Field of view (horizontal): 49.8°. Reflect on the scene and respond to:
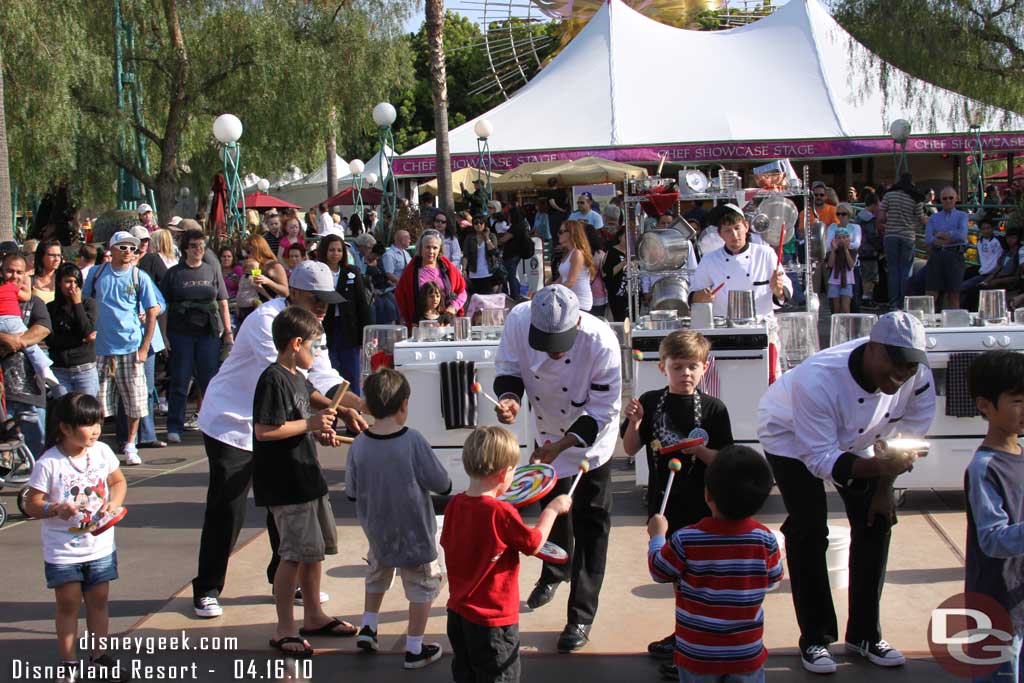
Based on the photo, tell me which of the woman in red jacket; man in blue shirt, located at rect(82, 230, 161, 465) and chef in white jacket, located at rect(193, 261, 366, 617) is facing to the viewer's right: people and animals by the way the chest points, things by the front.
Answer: the chef in white jacket

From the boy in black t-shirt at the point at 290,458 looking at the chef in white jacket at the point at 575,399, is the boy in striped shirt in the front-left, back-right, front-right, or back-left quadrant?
front-right

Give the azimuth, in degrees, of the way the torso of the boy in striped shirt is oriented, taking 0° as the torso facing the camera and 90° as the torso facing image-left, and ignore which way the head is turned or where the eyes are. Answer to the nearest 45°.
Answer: approximately 180°

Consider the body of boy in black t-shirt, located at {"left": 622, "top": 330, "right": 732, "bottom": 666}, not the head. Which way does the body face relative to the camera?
toward the camera

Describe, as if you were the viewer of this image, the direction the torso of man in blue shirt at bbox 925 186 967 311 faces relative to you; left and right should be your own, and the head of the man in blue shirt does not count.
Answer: facing the viewer

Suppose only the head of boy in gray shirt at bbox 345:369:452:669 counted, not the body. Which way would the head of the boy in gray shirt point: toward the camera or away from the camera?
away from the camera

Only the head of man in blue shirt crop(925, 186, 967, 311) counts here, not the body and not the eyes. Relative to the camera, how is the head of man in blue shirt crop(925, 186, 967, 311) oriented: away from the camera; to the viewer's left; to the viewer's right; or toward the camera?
toward the camera

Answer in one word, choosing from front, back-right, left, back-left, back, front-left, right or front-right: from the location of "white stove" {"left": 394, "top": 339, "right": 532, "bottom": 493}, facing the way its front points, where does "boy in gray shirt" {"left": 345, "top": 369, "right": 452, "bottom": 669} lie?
front

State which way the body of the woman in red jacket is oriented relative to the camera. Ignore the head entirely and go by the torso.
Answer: toward the camera

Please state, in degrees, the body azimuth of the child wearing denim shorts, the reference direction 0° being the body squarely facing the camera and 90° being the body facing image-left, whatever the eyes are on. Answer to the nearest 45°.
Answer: approximately 315°

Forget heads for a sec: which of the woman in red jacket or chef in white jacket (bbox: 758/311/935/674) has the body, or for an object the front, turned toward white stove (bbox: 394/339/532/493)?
the woman in red jacket

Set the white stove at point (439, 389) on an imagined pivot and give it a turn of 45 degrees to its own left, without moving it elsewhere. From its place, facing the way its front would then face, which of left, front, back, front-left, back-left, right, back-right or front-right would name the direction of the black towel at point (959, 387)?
front-left

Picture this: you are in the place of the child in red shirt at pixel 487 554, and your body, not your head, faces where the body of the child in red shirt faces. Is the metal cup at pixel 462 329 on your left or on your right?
on your left

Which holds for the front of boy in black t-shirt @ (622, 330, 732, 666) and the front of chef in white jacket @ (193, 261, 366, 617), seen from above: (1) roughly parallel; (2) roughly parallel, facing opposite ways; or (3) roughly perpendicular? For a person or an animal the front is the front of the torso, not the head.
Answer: roughly perpendicular

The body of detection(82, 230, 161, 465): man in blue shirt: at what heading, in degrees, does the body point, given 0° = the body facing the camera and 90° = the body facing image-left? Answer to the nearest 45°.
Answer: approximately 0°

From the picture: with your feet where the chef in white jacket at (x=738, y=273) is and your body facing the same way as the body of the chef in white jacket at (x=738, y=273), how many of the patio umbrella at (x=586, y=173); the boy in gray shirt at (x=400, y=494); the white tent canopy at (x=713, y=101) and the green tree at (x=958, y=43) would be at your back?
3

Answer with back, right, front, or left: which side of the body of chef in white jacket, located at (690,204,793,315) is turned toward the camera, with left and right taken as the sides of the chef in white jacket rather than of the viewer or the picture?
front

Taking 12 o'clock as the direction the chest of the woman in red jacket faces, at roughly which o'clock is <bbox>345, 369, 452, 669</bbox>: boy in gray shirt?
The boy in gray shirt is roughly at 12 o'clock from the woman in red jacket.

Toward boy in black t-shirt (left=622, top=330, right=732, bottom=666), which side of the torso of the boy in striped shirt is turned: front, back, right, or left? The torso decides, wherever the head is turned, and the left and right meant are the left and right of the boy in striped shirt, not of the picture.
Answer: front

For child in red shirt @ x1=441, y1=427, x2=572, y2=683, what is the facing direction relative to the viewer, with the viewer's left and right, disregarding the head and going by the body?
facing away from the viewer and to the right of the viewer

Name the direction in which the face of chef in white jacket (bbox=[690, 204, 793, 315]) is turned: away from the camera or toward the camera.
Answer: toward the camera
